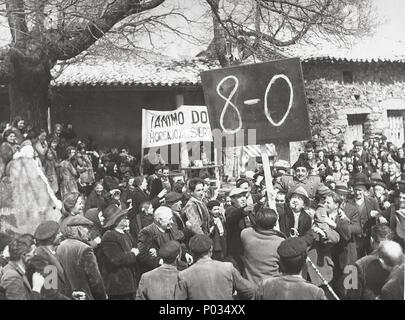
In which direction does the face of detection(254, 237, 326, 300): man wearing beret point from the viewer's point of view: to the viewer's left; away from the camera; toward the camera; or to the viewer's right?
away from the camera

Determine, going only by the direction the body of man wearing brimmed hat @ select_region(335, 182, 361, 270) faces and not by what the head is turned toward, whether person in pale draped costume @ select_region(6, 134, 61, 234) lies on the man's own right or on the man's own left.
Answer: on the man's own right

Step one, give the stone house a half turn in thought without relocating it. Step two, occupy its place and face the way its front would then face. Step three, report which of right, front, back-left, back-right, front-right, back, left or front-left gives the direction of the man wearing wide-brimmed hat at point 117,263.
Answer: back

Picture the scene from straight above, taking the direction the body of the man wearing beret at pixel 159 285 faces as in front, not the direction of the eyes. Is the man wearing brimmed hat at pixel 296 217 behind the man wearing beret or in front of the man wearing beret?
in front

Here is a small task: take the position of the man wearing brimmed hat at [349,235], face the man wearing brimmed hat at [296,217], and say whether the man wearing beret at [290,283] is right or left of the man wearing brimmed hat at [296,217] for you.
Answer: left

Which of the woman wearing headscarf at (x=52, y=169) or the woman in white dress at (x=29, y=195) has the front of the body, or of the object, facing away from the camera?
the woman in white dress

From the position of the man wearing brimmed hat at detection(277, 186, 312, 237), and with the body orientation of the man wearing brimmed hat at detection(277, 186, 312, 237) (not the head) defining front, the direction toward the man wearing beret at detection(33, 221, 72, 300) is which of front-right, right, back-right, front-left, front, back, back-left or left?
front-right

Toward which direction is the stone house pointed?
toward the camera

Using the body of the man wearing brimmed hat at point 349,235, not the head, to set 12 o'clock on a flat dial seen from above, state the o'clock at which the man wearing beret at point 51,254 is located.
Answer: the man wearing beret at point 51,254 is roughly at 12 o'clock from the man wearing brimmed hat at point 349,235.

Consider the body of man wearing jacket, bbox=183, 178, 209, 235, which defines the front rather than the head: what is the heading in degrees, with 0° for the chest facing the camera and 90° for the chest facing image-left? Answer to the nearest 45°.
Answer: approximately 315°

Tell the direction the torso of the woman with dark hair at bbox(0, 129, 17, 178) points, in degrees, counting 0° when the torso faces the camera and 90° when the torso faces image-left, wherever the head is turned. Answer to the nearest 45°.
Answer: approximately 315°
